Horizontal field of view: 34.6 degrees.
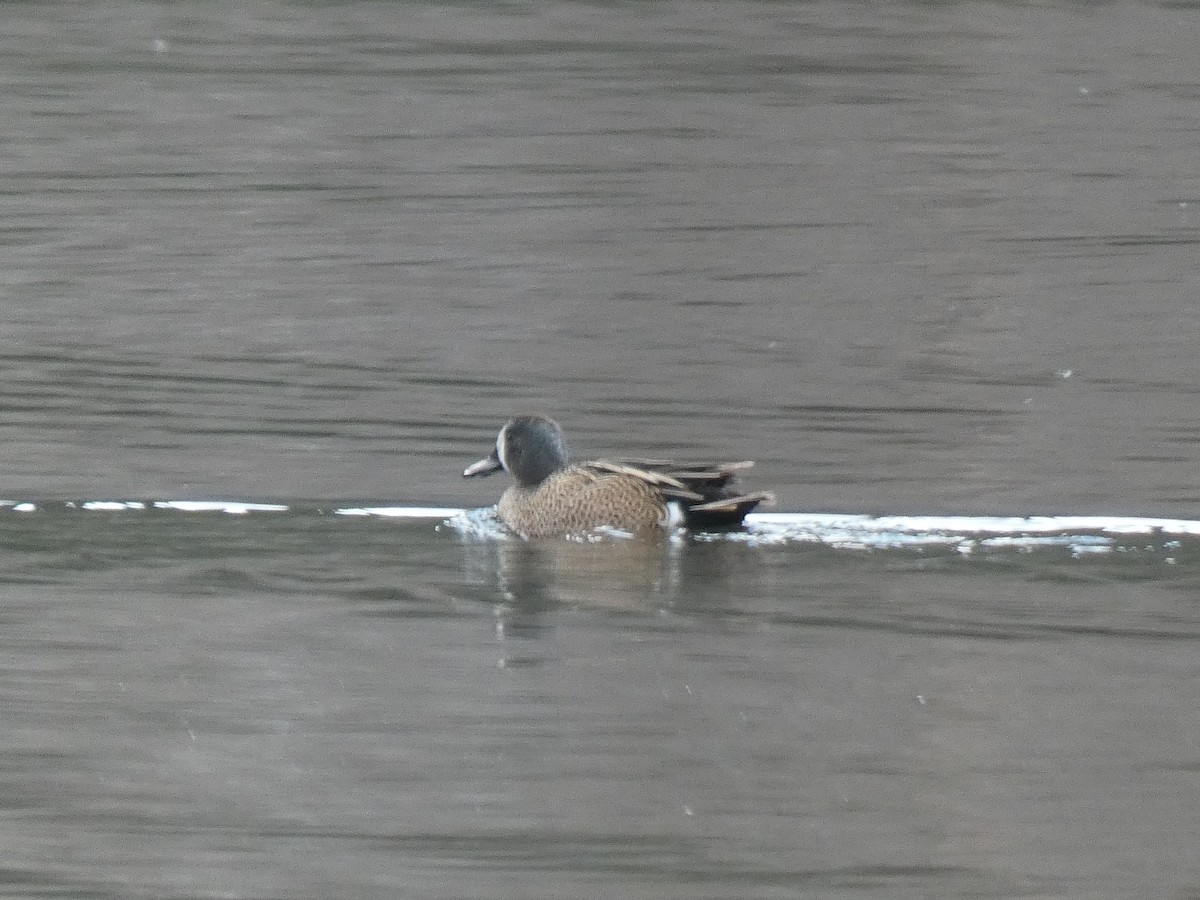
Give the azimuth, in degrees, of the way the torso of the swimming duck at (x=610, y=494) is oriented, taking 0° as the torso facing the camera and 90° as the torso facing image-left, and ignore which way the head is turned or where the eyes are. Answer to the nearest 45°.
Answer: approximately 90°
